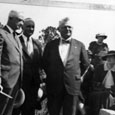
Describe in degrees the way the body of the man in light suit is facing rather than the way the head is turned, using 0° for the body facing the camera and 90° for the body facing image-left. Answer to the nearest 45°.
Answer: approximately 315°

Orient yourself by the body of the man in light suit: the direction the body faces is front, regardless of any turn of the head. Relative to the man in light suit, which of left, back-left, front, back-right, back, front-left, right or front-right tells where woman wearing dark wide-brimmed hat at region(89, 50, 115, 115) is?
front-left

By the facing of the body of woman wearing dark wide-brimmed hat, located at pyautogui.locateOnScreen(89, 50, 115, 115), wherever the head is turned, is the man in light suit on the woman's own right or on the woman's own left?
on the woman's own right

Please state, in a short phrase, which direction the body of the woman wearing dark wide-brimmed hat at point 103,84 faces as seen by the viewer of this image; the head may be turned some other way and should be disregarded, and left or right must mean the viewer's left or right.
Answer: facing the viewer and to the right of the viewer

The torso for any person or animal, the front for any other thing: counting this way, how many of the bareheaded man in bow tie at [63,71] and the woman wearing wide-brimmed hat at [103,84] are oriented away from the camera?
0

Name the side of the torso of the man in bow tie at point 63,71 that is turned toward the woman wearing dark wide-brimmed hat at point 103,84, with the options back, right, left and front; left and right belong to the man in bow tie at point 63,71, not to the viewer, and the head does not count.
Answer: left

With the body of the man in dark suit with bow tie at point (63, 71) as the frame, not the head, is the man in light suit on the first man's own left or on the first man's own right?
on the first man's own right
